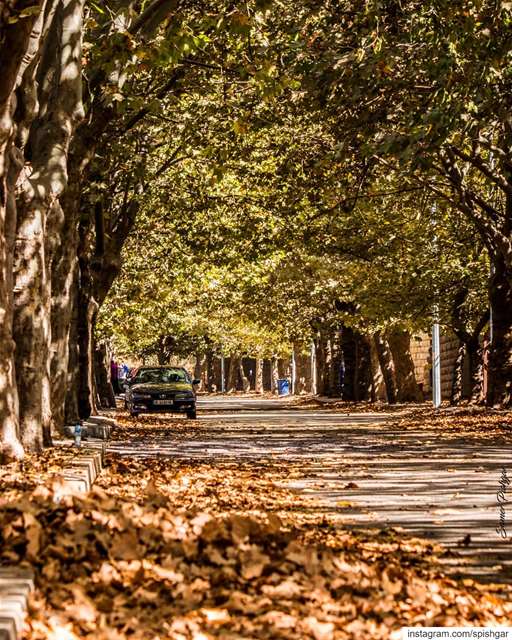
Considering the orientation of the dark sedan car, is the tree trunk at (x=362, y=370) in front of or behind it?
behind

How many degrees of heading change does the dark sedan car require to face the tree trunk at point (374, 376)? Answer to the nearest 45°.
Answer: approximately 135° to its left

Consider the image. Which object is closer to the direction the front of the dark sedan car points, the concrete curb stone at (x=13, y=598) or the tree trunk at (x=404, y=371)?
the concrete curb stone

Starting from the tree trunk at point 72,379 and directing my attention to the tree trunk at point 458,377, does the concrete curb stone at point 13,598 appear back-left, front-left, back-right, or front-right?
back-right

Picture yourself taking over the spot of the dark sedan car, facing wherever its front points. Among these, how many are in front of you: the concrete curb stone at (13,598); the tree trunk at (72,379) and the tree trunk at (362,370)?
2

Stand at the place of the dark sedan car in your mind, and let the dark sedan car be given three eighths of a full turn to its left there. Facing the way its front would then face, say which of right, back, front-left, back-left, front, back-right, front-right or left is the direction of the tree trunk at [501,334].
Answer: right

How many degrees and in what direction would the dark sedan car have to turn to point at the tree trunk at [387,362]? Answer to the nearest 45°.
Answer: approximately 135° to its left

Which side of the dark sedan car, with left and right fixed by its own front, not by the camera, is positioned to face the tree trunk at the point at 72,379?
front

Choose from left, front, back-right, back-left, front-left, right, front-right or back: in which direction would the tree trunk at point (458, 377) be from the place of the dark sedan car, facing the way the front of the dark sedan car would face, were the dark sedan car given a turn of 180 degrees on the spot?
right

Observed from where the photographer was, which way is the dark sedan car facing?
facing the viewer

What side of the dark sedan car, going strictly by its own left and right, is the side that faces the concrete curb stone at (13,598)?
front

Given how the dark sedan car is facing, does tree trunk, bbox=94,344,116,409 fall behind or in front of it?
behind
